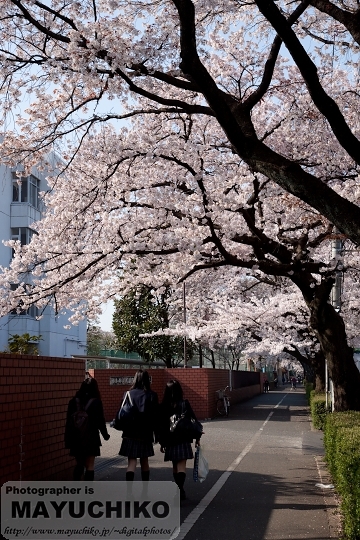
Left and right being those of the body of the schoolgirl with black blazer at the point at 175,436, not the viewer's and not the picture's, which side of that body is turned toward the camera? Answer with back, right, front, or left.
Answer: back

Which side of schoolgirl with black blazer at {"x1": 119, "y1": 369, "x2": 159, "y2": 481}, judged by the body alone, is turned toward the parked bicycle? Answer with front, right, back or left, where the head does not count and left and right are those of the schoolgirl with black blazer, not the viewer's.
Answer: front

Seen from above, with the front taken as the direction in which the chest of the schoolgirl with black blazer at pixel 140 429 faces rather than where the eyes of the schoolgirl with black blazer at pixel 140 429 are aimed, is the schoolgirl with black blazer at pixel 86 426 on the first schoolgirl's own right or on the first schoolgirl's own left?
on the first schoolgirl's own left

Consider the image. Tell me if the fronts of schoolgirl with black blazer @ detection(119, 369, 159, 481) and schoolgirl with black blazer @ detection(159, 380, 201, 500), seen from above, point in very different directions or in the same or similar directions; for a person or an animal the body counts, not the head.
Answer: same or similar directions

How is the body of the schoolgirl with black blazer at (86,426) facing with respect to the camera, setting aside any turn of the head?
away from the camera

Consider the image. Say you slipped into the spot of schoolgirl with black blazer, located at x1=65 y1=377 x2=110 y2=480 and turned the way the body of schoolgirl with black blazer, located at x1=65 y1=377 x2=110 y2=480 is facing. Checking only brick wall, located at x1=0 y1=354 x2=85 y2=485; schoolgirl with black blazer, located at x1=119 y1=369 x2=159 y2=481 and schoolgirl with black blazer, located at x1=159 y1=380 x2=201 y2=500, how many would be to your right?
2

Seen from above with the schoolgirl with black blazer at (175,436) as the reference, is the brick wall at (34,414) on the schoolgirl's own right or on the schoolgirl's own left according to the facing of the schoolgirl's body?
on the schoolgirl's own left

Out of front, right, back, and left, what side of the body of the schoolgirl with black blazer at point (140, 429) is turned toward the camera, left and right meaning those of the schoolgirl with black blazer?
back

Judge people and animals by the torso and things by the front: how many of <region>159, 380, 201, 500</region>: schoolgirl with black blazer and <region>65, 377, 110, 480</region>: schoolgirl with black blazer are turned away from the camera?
2

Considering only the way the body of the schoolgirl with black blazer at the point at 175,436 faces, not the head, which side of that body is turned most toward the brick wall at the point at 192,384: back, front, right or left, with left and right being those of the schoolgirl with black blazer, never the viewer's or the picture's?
front

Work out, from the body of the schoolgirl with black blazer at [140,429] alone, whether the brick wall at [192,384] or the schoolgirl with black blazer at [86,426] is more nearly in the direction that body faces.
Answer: the brick wall

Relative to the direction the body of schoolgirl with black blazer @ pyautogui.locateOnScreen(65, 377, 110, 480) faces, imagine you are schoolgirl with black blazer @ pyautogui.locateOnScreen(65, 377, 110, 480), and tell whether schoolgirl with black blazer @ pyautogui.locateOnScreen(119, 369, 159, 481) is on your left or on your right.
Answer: on your right

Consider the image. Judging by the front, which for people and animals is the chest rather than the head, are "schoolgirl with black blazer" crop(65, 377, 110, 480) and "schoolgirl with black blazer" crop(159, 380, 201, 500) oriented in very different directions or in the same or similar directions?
same or similar directions

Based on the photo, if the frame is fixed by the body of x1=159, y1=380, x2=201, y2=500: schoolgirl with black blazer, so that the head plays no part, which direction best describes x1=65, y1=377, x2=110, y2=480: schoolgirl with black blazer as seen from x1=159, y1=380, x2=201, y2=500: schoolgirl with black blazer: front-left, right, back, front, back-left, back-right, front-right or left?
left

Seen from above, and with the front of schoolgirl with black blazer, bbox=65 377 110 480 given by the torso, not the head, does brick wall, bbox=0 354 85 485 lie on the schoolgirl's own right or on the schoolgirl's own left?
on the schoolgirl's own left

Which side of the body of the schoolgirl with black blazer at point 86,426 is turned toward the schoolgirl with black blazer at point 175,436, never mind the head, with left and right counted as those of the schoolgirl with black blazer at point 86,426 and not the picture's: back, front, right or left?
right
